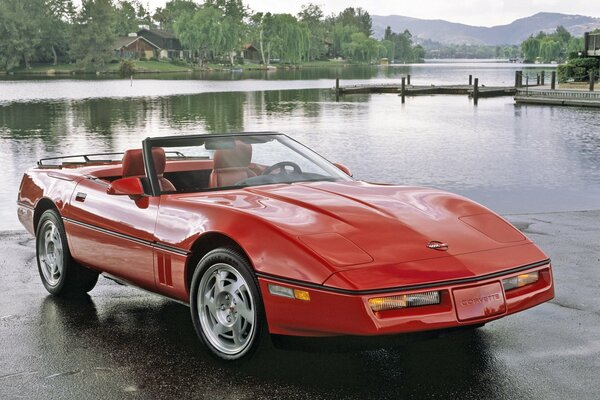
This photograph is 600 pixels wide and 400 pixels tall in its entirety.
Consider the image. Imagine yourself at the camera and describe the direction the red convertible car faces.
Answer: facing the viewer and to the right of the viewer

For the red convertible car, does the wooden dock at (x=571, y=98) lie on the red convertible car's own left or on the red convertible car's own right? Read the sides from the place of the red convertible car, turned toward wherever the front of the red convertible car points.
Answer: on the red convertible car's own left
